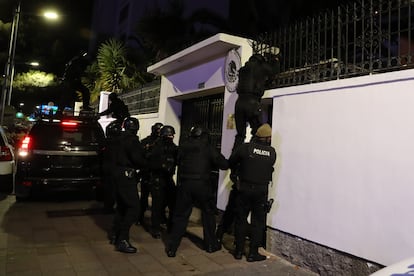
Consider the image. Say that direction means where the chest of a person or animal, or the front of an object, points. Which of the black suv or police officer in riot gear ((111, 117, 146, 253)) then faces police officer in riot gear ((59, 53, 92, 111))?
the black suv

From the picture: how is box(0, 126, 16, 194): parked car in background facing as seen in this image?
away from the camera

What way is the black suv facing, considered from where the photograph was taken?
facing away from the viewer

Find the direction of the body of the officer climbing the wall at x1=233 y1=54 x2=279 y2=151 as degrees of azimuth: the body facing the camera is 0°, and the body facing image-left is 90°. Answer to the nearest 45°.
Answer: approximately 225°

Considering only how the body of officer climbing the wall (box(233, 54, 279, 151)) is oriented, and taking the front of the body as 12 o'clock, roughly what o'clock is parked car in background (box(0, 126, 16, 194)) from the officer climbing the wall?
The parked car in background is roughly at 8 o'clock from the officer climbing the wall.

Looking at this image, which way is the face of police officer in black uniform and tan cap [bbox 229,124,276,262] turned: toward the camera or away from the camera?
away from the camera
